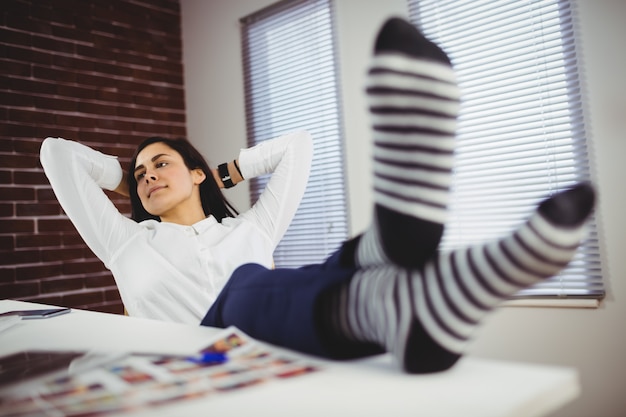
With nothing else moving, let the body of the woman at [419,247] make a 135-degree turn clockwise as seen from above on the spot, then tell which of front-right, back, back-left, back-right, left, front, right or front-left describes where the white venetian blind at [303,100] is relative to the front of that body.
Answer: right

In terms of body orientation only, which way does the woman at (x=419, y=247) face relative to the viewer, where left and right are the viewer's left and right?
facing the viewer and to the right of the viewer

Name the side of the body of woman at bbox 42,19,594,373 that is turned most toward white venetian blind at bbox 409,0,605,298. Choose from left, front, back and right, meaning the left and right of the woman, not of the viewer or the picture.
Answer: left
